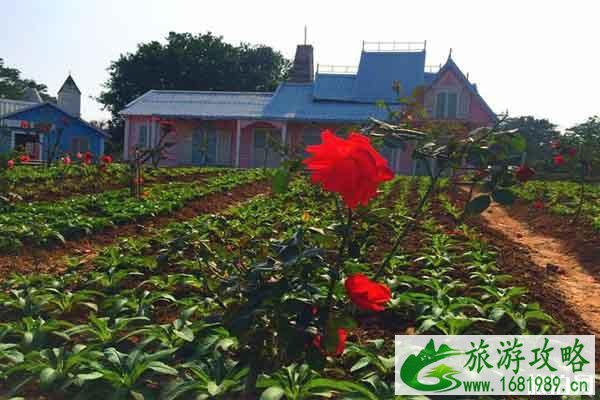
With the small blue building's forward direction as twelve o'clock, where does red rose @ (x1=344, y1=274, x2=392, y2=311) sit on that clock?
The red rose is roughly at 12 o'clock from the small blue building.

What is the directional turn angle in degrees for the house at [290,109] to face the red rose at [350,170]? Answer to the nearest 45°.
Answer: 0° — it already faces it

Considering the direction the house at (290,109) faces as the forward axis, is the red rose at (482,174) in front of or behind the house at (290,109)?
in front

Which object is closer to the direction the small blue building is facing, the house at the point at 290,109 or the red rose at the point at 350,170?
the red rose

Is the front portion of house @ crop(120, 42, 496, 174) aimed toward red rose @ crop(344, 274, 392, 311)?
yes

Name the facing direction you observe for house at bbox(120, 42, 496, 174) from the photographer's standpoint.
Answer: facing the viewer

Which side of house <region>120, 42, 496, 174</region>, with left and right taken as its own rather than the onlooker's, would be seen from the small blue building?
right

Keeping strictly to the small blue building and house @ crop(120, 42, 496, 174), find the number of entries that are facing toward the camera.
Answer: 2

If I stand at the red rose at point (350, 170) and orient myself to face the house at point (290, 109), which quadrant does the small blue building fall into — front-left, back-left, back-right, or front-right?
front-left

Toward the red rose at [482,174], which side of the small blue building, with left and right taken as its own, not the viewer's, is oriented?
front

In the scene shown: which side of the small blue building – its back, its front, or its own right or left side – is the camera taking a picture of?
front

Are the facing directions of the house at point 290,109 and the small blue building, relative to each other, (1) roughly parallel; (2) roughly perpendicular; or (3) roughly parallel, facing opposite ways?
roughly parallel

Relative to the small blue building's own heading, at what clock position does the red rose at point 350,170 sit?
The red rose is roughly at 12 o'clock from the small blue building.

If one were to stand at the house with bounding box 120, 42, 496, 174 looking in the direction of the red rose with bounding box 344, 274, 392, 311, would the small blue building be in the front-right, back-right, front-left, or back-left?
back-right

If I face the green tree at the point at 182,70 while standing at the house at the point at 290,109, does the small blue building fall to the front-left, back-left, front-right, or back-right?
front-left
